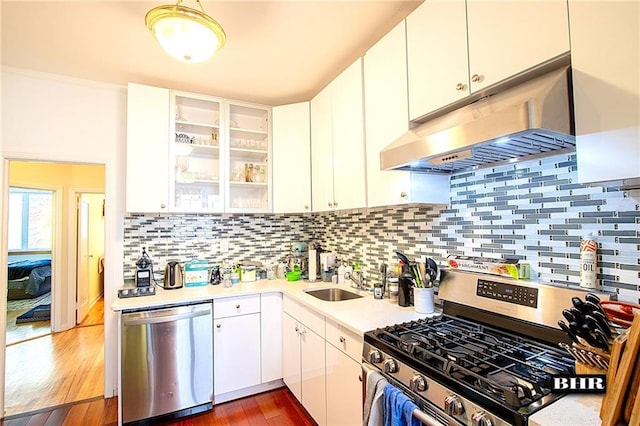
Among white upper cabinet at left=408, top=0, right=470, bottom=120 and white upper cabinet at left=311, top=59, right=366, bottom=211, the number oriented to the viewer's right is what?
0

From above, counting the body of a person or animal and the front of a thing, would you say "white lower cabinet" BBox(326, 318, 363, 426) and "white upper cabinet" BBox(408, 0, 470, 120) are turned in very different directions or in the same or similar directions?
same or similar directions

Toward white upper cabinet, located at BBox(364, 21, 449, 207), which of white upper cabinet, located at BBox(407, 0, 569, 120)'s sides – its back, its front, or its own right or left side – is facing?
right

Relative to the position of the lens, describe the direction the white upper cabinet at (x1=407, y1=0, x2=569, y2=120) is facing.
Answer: facing the viewer and to the left of the viewer

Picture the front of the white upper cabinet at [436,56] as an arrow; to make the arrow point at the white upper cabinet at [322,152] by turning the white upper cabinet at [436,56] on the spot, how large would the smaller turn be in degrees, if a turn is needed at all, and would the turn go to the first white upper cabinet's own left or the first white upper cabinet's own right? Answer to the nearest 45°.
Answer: approximately 90° to the first white upper cabinet's own right

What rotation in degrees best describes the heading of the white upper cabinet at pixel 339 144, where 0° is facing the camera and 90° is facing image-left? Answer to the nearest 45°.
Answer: approximately 45°

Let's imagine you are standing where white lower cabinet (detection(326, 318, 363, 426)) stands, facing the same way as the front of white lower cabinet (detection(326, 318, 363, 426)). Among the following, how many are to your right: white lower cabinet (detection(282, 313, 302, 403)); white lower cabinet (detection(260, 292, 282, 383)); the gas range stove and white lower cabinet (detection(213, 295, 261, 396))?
3

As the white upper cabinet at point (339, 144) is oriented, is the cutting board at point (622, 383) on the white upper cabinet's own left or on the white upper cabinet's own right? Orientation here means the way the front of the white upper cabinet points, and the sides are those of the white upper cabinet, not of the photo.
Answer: on the white upper cabinet's own left

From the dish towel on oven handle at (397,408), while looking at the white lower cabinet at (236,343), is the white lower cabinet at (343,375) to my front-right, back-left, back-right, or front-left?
front-right

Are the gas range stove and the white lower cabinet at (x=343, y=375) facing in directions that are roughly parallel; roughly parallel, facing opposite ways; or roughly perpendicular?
roughly parallel

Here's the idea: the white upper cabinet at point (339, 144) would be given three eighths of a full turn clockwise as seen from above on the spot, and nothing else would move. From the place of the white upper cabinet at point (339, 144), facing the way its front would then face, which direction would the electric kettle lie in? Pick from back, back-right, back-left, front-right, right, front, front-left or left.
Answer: left

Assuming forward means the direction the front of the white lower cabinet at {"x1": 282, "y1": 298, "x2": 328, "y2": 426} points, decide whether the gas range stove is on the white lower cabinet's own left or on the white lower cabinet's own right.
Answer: on the white lower cabinet's own left
